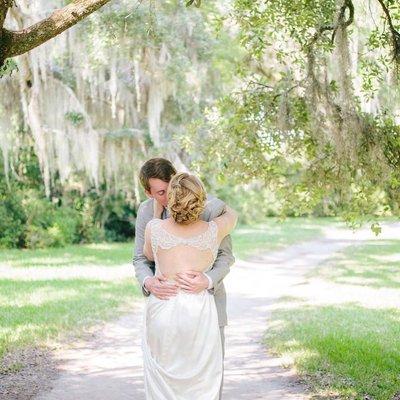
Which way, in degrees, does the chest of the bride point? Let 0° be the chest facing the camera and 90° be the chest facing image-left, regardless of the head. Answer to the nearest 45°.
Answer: approximately 180°

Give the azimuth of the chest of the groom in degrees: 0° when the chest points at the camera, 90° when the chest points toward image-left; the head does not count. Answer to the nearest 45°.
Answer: approximately 0°

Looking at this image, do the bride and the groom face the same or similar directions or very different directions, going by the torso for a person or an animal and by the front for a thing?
very different directions
